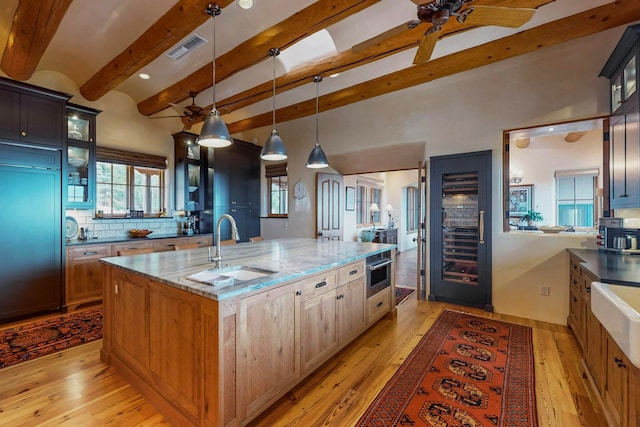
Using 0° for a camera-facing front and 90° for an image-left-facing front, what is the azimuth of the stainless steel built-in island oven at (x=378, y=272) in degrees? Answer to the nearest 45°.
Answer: approximately 315°

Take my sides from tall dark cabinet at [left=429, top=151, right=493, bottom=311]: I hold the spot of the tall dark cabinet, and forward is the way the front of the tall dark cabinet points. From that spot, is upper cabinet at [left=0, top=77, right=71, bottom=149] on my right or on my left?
on my right

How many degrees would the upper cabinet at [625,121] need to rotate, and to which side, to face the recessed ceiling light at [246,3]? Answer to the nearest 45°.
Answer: approximately 45° to its left

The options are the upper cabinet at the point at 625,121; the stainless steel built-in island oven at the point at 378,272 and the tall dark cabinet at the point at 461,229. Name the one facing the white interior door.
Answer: the upper cabinet

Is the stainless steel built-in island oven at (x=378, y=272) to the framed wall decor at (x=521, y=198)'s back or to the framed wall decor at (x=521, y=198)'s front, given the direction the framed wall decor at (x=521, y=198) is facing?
to the front

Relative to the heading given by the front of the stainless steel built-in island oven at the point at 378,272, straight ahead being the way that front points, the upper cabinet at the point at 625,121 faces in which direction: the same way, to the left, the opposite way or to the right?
the opposite way

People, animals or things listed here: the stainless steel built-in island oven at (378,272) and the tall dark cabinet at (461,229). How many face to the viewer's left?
0

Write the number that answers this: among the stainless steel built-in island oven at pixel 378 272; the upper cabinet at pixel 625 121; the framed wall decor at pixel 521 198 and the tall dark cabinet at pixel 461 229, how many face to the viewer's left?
1

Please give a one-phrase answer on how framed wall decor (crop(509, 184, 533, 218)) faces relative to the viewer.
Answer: facing the viewer

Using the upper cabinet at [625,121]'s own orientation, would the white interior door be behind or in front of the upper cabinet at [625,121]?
in front

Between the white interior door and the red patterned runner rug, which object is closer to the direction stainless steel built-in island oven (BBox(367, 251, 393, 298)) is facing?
the red patterned runner rug

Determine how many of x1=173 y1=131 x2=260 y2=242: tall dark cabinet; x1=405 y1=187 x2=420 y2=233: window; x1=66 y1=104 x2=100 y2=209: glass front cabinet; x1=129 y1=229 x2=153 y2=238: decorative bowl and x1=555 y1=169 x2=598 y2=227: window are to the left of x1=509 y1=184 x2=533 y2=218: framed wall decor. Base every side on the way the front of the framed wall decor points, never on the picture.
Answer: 1

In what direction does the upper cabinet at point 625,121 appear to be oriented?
to the viewer's left

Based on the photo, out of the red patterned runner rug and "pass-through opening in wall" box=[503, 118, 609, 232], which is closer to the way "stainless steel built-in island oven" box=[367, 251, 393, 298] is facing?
the red patterned runner rug
